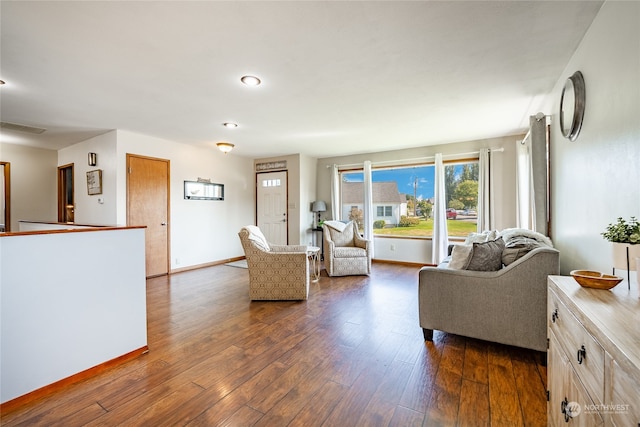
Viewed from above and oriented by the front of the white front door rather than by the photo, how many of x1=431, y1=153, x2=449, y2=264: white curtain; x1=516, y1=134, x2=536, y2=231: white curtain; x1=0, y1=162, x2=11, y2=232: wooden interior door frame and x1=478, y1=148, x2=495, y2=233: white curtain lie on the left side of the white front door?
3

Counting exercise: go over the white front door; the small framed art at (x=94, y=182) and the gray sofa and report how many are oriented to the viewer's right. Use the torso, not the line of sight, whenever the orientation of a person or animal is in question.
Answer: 0

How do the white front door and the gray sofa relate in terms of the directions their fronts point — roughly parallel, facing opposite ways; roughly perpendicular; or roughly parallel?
roughly perpendicular

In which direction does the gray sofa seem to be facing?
to the viewer's left

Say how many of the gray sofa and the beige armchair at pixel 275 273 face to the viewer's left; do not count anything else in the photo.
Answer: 1

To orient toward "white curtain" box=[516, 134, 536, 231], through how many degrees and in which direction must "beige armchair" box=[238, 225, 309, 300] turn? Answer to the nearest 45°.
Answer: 0° — it already faces it

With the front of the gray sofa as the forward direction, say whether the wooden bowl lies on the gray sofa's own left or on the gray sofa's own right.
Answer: on the gray sofa's own left

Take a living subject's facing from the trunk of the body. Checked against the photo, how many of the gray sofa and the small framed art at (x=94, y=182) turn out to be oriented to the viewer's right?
0

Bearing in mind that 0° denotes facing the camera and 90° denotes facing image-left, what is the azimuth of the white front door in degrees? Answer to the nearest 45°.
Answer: approximately 45°

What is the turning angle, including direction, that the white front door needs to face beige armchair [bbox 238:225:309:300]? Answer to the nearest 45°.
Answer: approximately 45° to its left
